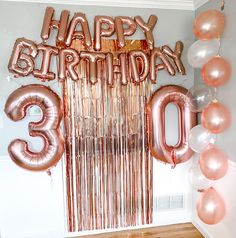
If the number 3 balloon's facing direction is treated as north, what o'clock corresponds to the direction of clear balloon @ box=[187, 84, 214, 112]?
The clear balloon is roughly at 10 o'clock from the number 3 balloon.

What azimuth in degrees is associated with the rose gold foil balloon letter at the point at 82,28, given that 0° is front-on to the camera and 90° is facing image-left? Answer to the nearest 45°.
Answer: approximately 0°

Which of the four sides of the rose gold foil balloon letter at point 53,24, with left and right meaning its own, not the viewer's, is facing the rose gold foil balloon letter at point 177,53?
left

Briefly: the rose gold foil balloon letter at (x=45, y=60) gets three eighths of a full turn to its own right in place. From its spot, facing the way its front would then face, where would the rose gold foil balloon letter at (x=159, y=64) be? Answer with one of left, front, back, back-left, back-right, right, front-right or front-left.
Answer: back-right

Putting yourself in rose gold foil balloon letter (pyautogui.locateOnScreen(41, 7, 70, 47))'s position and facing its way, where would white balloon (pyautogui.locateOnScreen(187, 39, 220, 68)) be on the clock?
The white balloon is roughly at 10 o'clock from the rose gold foil balloon letter.
